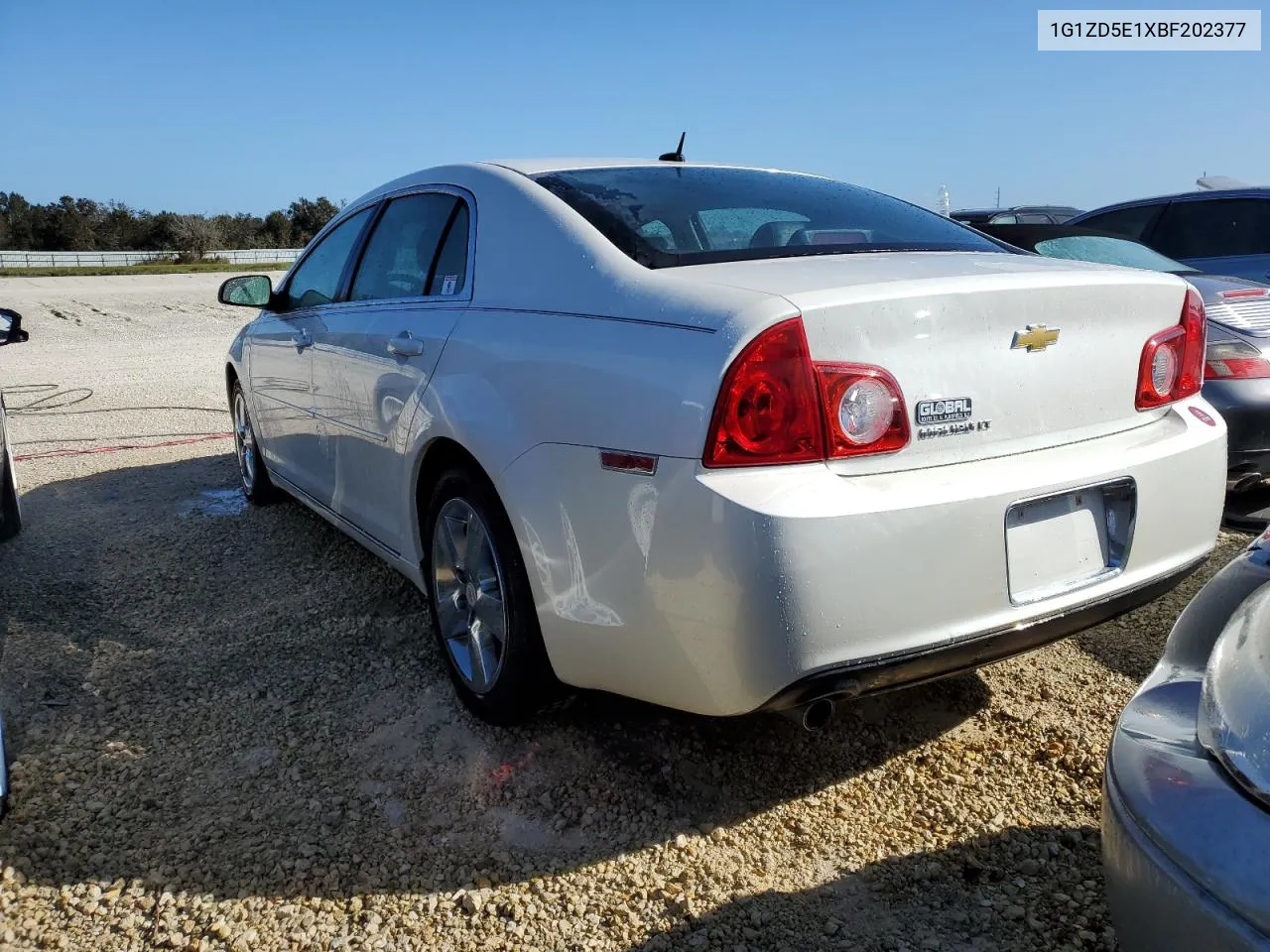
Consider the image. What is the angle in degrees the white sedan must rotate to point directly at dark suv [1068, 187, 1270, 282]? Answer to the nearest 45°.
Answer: approximately 90° to its right

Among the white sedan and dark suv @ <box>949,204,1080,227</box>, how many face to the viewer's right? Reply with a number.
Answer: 0

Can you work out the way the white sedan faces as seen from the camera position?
facing away from the viewer and to the left of the viewer

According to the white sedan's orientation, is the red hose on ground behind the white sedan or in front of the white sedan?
in front

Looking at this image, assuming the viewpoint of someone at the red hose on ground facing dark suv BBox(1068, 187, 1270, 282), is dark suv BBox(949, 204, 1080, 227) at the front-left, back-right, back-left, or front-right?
front-left

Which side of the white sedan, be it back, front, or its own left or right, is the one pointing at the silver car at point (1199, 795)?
back

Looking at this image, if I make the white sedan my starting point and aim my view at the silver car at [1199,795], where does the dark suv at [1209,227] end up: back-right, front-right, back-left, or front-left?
back-left

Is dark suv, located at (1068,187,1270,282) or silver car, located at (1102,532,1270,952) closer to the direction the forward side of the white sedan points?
the dark suv

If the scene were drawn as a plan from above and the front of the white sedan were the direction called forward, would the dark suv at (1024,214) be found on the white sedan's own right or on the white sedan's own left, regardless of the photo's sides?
on the white sedan's own right
